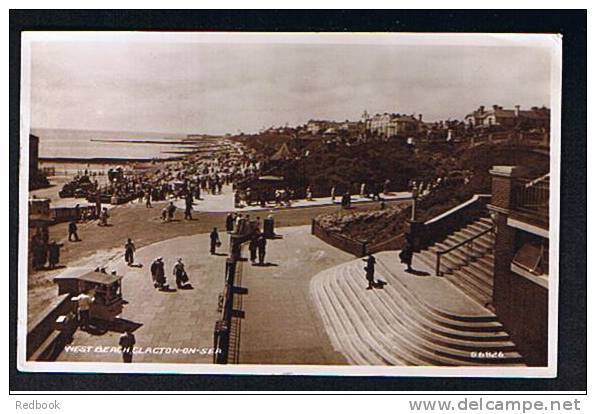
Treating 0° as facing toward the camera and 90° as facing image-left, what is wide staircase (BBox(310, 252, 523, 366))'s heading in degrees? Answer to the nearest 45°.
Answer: approximately 45°
